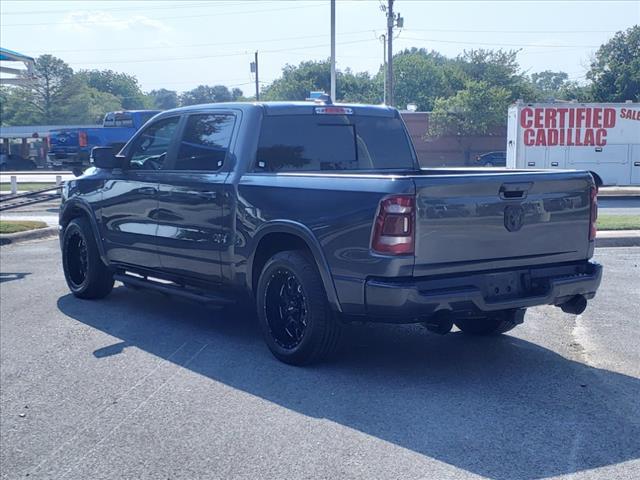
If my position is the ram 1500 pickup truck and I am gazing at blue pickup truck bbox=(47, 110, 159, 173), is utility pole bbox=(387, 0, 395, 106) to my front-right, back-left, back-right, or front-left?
front-right

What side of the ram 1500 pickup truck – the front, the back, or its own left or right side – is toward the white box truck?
right

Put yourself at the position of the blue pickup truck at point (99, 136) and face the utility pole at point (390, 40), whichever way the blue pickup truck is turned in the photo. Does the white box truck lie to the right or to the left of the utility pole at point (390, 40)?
right

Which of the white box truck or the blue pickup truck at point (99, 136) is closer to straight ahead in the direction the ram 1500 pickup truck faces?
the blue pickup truck

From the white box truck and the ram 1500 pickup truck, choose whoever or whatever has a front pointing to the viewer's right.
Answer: the white box truck

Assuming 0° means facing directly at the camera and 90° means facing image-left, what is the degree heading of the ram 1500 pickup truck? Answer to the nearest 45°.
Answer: approximately 135°

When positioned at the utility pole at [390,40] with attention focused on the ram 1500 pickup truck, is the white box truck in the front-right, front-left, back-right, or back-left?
front-left

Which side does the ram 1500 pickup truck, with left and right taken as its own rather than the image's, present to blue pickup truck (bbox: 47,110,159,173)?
front

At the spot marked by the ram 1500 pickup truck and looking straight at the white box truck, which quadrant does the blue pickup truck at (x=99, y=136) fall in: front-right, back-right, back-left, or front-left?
front-left

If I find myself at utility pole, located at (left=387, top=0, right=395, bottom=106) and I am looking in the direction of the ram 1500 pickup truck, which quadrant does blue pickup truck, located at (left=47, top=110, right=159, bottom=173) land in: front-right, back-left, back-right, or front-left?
front-right

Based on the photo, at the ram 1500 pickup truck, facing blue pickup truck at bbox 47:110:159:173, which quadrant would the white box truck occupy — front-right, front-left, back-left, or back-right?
front-right

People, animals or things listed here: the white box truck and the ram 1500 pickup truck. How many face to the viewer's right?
1

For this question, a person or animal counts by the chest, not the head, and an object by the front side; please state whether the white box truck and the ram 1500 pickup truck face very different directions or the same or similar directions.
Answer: very different directions

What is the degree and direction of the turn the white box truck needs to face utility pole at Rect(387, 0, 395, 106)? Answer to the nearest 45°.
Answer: approximately 135° to its left
